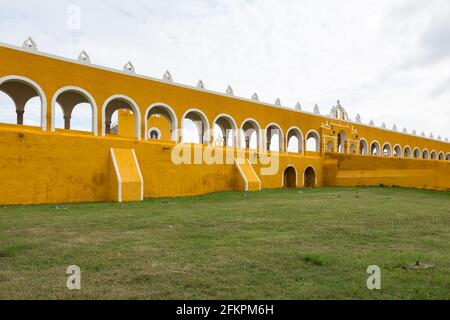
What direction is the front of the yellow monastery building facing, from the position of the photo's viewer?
facing the viewer and to the right of the viewer
